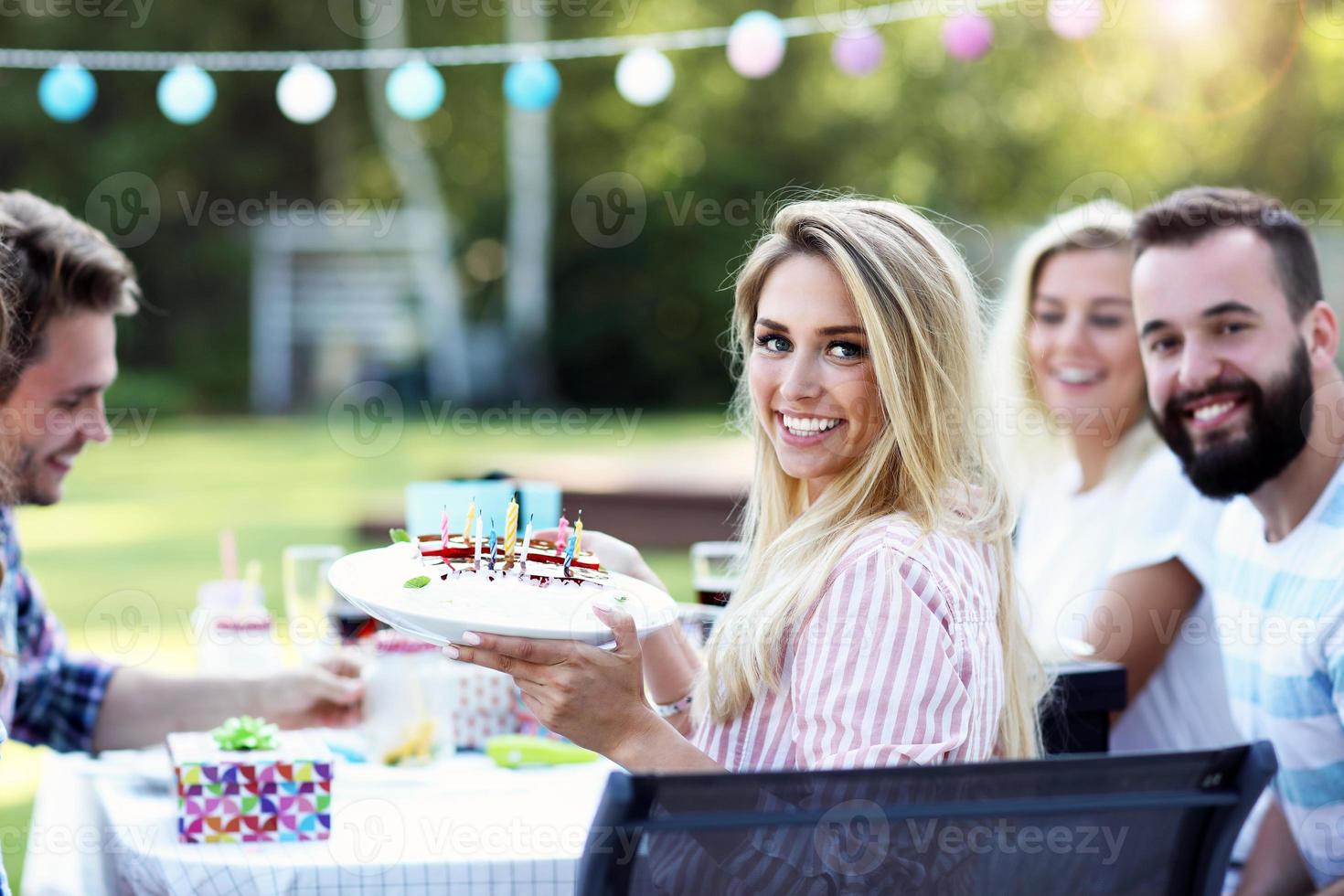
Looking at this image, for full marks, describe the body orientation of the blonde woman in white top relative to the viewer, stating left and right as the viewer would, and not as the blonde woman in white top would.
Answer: facing the viewer and to the left of the viewer

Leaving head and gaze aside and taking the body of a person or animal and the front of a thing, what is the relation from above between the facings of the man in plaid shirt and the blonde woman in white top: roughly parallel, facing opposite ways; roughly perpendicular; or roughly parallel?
roughly parallel, facing opposite ways

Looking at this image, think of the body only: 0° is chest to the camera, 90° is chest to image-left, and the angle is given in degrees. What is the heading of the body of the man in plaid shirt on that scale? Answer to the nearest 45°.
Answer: approximately 270°

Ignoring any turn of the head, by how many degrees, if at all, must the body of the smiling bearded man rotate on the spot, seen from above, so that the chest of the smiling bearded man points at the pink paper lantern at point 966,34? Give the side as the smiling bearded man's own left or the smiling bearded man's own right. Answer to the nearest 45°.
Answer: approximately 135° to the smiling bearded man's own right

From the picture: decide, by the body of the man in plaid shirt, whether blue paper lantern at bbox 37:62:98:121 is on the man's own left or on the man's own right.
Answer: on the man's own left

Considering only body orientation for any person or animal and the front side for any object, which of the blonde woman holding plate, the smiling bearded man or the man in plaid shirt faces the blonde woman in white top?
the man in plaid shirt

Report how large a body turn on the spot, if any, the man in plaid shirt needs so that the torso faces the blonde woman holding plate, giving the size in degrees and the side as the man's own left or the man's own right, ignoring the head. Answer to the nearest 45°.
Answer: approximately 45° to the man's own right

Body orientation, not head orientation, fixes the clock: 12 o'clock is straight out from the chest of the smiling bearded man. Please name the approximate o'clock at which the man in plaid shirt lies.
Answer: The man in plaid shirt is roughly at 1 o'clock from the smiling bearded man.

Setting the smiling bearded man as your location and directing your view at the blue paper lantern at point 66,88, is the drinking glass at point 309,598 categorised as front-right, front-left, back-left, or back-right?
front-left

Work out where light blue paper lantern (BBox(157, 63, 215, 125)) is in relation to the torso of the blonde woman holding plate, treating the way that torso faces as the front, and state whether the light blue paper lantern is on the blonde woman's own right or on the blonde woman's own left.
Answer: on the blonde woman's own right

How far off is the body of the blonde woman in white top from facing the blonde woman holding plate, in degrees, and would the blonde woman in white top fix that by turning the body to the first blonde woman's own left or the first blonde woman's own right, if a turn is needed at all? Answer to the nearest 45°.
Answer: approximately 45° to the first blonde woman's own left

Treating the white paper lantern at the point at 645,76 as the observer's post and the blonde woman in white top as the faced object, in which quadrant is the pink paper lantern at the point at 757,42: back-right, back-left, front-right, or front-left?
front-left

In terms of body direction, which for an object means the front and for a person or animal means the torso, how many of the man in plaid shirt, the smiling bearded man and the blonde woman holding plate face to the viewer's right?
1

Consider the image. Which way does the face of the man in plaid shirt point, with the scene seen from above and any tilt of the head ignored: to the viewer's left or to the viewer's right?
to the viewer's right

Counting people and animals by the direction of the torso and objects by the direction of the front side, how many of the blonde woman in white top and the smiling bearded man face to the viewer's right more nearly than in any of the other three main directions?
0

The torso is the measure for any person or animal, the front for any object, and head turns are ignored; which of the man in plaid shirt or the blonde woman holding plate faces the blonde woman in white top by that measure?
the man in plaid shirt

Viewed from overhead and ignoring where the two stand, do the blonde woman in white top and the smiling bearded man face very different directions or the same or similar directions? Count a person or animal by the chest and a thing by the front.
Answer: same or similar directions

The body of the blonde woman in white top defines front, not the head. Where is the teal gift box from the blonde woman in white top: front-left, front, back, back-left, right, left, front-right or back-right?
front

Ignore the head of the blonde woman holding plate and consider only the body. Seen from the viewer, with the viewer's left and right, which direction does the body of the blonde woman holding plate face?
facing to the left of the viewer

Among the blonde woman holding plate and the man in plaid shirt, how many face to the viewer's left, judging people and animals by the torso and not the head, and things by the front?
1
